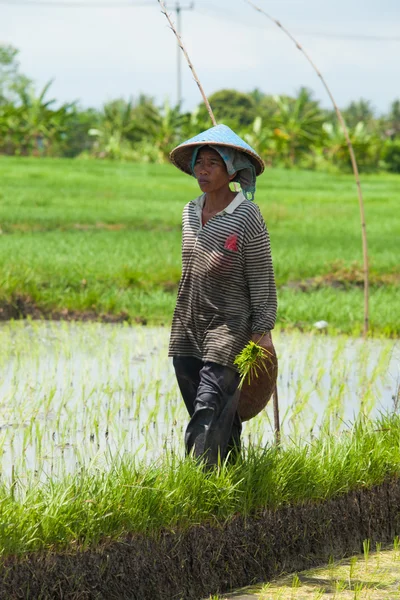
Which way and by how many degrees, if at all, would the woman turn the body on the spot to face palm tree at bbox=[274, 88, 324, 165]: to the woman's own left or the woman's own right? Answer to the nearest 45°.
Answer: approximately 135° to the woman's own right

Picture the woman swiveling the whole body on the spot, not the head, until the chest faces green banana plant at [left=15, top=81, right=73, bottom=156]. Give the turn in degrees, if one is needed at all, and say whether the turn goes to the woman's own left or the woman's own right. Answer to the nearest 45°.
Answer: approximately 135° to the woman's own right

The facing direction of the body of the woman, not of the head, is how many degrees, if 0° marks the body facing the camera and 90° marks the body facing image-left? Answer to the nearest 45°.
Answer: approximately 45°
